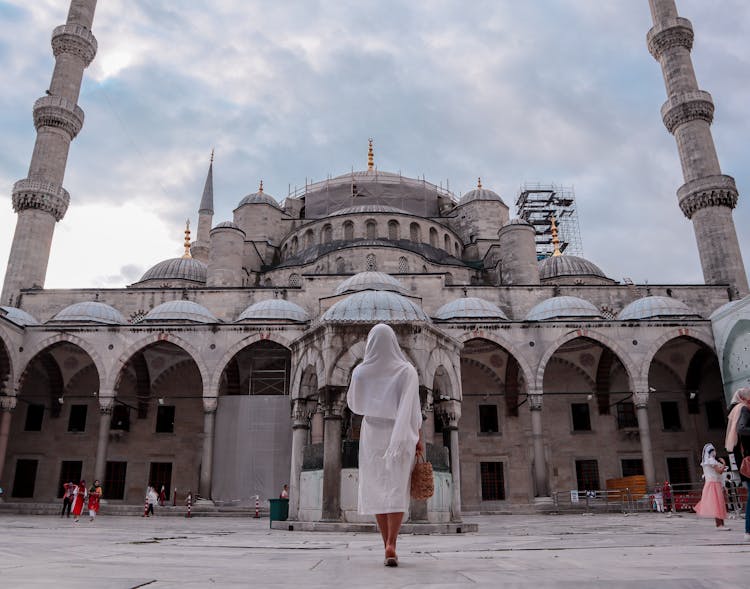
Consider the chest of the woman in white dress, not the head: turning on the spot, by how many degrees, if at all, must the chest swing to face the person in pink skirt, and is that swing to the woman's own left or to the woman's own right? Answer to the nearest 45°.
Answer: approximately 45° to the woman's own right

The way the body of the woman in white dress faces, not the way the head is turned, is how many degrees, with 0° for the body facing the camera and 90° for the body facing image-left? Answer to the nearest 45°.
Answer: approximately 180°

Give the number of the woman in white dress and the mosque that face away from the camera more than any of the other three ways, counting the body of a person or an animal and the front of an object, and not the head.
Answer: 1

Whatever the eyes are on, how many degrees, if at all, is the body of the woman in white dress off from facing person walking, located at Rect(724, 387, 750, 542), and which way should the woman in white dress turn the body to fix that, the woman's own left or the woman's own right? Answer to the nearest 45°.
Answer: approximately 45° to the woman's own right

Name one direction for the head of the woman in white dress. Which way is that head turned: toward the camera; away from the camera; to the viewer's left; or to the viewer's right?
away from the camera

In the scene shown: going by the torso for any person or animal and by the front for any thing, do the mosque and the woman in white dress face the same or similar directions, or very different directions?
very different directions

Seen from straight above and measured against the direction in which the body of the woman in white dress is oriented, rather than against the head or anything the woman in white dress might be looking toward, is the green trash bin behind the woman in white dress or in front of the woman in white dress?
in front

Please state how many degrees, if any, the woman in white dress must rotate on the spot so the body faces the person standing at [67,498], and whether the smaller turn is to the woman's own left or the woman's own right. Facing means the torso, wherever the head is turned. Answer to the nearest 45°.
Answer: approximately 45° to the woman's own left

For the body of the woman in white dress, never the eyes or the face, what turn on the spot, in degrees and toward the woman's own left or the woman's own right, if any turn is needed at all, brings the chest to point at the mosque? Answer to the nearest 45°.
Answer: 0° — they already face it

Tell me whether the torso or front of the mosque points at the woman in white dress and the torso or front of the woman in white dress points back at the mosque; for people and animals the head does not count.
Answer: yes

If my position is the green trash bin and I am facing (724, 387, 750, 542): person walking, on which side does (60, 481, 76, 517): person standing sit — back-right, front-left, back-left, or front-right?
back-right

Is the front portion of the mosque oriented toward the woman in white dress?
yes
